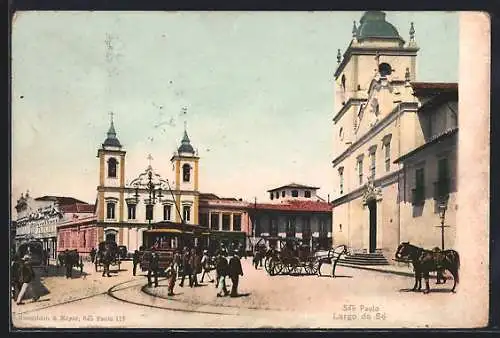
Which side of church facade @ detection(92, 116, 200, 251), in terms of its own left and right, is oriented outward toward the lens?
front

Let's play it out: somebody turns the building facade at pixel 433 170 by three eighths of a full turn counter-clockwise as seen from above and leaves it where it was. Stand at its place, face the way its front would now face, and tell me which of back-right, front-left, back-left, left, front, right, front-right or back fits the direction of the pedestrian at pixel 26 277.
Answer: back

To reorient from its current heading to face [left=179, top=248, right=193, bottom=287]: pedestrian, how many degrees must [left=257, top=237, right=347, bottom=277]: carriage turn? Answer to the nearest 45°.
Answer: approximately 180°

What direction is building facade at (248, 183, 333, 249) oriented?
toward the camera

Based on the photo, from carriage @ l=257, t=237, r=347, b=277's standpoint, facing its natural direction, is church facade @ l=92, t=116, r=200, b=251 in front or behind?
behind

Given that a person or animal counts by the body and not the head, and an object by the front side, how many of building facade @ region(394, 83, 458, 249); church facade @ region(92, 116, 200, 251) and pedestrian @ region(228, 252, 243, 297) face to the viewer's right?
0

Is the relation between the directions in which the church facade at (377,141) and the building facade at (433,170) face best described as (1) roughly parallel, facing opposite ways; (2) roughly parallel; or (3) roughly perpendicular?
roughly parallel

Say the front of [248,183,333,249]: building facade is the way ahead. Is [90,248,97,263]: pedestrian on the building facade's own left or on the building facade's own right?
on the building facade's own right

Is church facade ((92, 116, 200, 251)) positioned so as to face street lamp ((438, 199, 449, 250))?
no

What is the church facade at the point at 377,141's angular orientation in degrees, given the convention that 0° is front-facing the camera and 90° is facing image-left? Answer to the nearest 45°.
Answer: approximately 45°

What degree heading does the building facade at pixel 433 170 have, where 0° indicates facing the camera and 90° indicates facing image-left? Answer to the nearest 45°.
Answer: approximately 45°

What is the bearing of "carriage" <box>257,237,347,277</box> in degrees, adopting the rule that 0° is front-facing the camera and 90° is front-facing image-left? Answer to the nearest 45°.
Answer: approximately 270°
